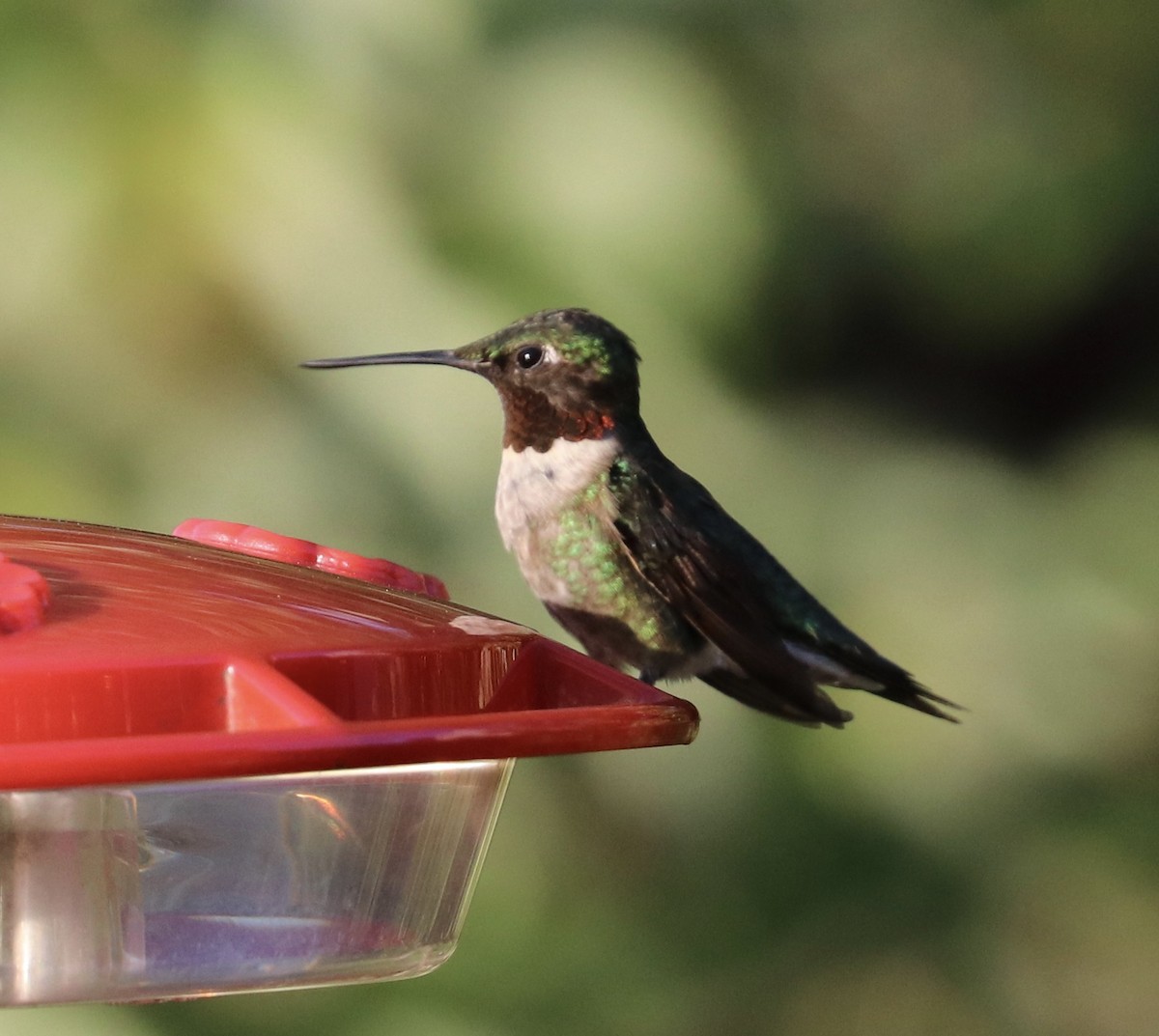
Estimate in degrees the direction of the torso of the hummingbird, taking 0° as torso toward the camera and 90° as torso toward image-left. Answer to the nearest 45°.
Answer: approximately 90°
